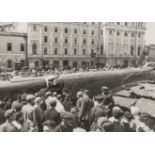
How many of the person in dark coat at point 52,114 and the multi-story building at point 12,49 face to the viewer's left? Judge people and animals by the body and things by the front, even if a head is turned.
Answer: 0

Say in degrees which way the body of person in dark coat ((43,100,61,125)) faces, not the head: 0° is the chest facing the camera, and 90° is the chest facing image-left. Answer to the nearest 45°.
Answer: approximately 180°

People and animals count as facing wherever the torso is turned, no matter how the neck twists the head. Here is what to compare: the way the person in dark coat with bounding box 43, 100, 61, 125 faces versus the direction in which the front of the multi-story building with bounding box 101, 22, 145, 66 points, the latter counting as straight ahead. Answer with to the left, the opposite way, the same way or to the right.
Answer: the opposite way

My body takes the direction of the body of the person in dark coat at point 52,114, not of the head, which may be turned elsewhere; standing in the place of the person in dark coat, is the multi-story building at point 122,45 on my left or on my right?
on my right

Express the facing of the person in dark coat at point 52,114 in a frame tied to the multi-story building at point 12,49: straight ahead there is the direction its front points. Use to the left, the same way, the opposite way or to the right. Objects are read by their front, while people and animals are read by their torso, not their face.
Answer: the opposite way
